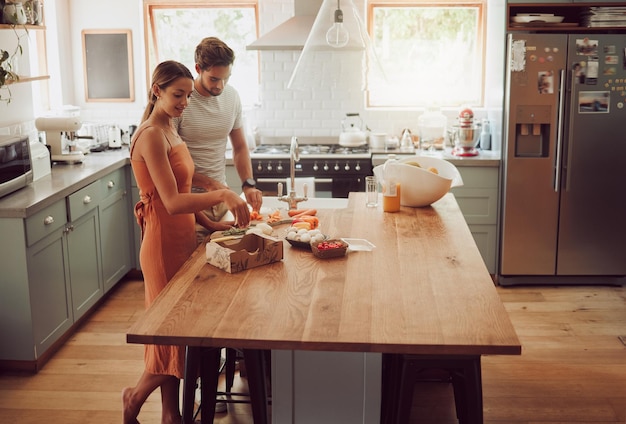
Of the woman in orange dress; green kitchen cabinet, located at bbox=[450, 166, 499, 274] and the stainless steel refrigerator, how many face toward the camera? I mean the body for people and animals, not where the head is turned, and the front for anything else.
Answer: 2

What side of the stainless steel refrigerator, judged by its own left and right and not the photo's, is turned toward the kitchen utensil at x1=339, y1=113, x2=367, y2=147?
right

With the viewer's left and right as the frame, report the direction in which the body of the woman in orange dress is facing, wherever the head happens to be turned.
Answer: facing to the right of the viewer

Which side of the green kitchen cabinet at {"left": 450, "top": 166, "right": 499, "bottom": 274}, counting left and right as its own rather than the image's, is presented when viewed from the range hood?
right

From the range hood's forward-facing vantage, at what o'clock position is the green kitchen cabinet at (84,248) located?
The green kitchen cabinet is roughly at 2 o'clock from the range hood.

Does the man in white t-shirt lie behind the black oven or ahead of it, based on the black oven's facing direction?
ahead

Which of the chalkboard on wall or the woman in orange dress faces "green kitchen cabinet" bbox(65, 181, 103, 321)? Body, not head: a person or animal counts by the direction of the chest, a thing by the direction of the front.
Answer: the chalkboard on wall

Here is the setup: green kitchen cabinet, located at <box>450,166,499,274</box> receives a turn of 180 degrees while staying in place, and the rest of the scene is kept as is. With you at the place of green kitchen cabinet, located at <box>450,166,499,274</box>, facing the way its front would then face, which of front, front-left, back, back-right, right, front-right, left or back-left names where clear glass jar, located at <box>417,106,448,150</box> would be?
front-left

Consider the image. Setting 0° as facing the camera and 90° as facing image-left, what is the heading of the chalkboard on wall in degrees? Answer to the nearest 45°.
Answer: approximately 0°

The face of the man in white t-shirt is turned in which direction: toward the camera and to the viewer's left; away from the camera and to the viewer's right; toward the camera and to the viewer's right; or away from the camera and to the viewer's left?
toward the camera and to the viewer's right
